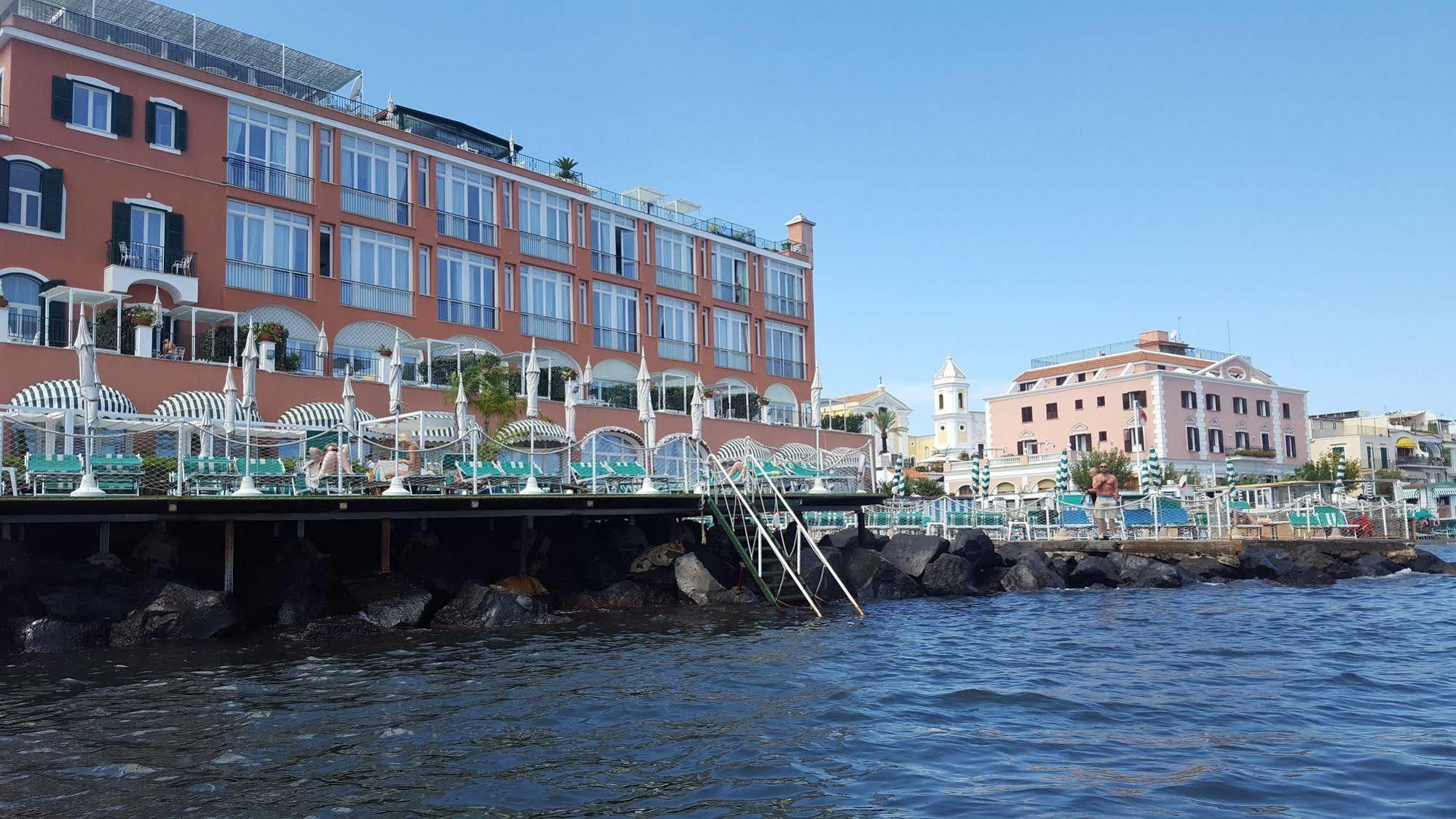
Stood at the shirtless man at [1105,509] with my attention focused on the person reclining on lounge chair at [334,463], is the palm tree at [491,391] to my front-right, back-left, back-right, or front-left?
front-right

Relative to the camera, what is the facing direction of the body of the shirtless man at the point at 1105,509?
toward the camera

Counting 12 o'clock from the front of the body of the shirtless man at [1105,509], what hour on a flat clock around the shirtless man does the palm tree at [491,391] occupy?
The palm tree is roughly at 2 o'clock from the shirtless man.

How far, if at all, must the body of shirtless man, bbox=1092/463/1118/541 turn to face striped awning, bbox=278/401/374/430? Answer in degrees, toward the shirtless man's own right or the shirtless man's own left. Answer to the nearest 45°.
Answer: approximately 45° to the shirtless man's own right

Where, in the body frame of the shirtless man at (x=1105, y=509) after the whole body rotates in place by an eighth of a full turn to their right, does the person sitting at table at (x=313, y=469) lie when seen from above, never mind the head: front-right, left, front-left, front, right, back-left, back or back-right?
front

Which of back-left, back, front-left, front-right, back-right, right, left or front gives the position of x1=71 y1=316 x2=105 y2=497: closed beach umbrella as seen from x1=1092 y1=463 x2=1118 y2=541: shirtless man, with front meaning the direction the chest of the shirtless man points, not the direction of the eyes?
front-right

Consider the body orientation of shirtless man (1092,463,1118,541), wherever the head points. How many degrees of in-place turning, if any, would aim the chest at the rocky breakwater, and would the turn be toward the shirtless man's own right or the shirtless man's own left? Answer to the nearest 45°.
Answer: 0° — they already face it

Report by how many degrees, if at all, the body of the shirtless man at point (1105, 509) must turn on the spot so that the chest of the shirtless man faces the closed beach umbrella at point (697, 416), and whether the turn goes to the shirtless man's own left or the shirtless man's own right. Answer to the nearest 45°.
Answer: approximately 45° to the shirtless man's own right

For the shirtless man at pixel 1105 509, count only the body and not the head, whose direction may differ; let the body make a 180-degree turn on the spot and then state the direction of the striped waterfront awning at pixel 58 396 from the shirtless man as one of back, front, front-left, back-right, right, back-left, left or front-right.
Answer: back-left

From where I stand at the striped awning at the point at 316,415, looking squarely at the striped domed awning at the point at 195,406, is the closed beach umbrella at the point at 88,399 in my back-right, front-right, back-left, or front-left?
front-left

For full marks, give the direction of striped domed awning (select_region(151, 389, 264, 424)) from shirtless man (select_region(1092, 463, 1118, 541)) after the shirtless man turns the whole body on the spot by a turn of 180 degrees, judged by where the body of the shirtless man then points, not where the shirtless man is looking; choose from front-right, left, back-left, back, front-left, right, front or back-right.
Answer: back-left
